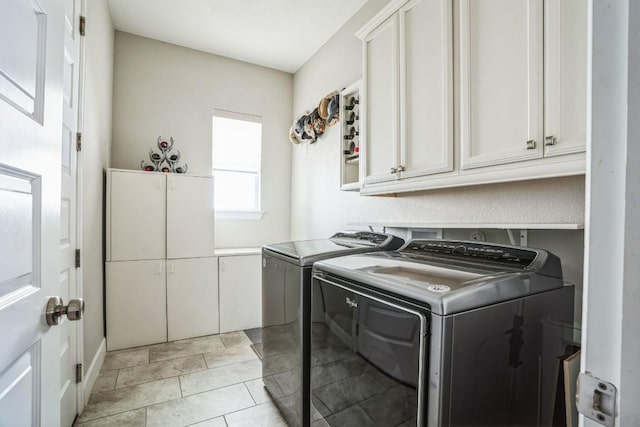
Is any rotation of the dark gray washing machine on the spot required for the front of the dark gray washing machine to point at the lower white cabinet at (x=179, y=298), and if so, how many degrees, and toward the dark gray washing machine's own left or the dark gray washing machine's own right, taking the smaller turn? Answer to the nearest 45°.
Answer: approximately 90° to the dark gray washing machine's own right

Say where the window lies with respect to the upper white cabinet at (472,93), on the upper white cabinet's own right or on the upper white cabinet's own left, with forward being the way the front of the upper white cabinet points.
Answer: on the upper white cabinet's own right

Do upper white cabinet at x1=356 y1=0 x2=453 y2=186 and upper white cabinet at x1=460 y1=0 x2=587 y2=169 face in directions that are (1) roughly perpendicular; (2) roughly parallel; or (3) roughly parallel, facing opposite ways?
roughly parallel

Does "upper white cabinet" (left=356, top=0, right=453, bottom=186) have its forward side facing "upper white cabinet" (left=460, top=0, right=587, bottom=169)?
no

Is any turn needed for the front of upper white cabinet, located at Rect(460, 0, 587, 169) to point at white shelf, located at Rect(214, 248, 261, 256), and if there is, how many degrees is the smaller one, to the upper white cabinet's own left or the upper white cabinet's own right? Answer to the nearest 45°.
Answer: approximately 45° to the upper white cabinet's own right

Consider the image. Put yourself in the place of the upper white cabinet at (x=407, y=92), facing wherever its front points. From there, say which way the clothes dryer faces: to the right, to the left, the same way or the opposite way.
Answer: the same way

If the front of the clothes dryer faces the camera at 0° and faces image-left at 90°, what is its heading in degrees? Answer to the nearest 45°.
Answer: approximately 45°

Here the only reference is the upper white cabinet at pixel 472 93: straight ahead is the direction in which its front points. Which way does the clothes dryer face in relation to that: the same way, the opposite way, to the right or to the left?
the same way

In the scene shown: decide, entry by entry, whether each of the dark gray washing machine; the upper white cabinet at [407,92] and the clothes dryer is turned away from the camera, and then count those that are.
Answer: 0

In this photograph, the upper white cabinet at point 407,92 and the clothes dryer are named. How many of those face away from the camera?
0

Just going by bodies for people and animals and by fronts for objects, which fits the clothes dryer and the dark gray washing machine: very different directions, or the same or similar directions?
same or similar directions

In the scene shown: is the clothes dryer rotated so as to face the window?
no

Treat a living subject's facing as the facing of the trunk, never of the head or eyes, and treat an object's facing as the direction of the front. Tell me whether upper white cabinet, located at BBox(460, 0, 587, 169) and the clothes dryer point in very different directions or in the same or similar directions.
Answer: same or similar directions

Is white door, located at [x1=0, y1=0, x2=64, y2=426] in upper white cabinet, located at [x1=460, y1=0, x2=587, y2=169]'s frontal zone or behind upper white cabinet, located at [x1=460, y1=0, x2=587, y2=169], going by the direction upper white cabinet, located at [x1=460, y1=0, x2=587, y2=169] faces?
frontal zone

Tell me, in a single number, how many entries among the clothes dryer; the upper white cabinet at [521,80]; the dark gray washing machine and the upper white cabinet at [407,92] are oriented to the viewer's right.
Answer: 0

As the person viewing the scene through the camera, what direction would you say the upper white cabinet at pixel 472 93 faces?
facing the viewer and to the left of the viewer

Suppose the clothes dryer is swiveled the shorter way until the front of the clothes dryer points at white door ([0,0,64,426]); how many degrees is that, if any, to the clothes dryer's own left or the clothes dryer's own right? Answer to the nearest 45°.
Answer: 0° — it already faces it

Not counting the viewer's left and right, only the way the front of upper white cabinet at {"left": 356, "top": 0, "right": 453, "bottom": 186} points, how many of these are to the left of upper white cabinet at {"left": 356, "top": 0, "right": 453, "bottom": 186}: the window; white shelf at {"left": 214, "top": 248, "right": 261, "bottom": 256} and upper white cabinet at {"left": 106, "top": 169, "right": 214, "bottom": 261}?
0
